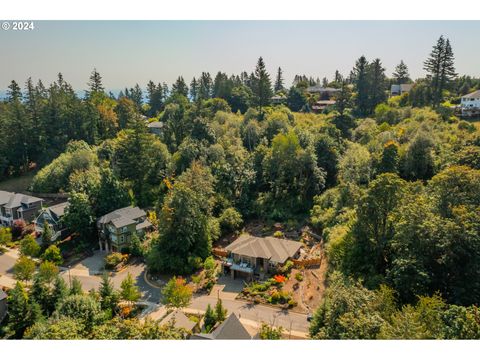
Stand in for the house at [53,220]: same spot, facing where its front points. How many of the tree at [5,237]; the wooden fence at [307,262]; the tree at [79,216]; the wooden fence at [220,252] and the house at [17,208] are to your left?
3

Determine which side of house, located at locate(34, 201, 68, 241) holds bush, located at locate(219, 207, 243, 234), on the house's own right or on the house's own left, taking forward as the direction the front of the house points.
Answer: on the house's own left

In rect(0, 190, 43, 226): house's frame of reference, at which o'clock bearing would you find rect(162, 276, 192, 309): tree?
The tree is roughly at 10 o'clock from the house.

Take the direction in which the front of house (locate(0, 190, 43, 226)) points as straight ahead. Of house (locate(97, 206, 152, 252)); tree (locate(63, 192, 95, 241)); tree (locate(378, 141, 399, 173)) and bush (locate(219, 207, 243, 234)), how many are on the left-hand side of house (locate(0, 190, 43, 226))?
4

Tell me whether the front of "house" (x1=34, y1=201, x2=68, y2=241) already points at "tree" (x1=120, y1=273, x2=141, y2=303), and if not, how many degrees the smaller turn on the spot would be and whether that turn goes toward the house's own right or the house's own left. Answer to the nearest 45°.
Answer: approximately 45° to the house's own left

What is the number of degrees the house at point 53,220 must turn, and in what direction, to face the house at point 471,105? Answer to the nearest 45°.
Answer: approximately 135° to its left

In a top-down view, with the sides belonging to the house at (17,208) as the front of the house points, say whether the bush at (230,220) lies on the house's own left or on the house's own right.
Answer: on the house's own left

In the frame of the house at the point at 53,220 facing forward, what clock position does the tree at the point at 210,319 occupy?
The tree is roughly at 10 o'clock from the house.

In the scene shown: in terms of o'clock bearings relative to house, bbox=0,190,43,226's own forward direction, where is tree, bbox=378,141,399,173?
The tree is roughly at 9 o'clock from the house.

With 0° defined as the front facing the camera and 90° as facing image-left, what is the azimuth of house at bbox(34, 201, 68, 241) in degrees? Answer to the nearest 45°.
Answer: approximately 45°
